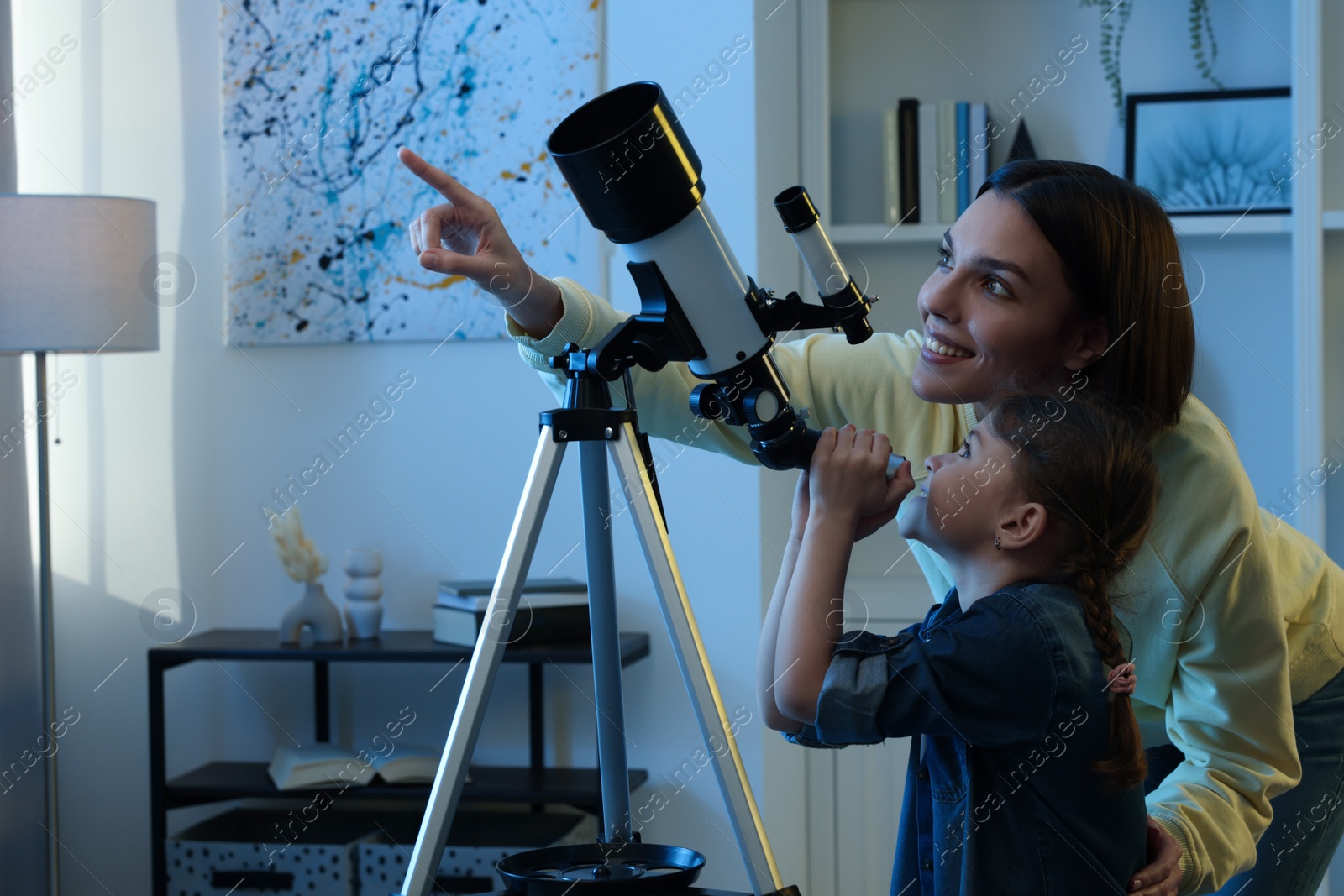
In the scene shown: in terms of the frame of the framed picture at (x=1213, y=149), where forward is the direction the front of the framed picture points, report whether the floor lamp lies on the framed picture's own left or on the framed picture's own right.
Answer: on the framed picture's own right

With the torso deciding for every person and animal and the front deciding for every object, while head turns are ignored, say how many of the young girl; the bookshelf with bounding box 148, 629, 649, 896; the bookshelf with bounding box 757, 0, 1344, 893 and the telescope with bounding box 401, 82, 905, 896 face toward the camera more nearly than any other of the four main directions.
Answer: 2

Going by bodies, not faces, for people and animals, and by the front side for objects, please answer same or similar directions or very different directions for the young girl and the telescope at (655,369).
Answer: same or similar directions

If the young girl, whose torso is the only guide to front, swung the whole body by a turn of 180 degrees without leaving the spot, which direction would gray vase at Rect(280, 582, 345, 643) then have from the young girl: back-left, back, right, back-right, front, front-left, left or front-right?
back-left

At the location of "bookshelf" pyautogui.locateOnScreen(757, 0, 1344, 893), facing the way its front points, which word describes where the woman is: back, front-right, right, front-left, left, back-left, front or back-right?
front

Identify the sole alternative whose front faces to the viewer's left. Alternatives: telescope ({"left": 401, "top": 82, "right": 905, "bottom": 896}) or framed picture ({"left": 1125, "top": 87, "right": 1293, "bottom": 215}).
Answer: the telescope

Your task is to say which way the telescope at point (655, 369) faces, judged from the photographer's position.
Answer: facing to the left of the viewer

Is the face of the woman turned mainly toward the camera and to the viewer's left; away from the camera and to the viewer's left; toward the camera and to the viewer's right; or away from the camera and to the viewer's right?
toward the camera and to the viewer's left

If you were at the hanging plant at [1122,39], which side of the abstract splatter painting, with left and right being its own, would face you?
left

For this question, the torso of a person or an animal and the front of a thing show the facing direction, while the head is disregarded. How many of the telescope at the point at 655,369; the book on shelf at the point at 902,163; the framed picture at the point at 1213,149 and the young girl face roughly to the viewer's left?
2

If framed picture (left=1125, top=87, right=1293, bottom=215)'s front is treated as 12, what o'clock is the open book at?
The open book is roughly at 2 o'clock from the framed picture.

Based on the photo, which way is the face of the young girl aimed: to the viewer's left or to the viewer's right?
to the viewer's left

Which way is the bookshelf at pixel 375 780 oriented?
toward the camera

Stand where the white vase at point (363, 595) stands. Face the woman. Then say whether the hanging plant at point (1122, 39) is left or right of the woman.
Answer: left

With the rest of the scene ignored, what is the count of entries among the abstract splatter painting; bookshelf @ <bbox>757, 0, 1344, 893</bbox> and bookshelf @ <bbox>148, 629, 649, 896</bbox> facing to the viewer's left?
0

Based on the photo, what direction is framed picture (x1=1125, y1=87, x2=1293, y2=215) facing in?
toward the camera

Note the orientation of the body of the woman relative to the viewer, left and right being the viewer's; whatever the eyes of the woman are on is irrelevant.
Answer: facing the viewer and to the left of the viewer

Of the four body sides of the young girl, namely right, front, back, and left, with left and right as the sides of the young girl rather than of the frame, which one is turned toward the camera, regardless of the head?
left
